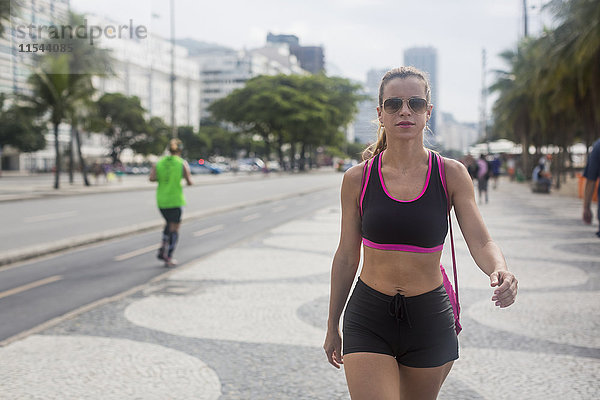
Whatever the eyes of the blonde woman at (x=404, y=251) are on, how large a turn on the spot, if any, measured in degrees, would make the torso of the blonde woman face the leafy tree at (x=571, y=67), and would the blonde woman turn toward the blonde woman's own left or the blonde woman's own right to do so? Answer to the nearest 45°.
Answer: approximately 180°

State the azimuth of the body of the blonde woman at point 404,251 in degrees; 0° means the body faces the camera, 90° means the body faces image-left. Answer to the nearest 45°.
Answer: approximately 0°

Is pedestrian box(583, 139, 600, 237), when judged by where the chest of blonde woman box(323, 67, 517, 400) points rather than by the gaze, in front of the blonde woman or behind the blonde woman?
behind

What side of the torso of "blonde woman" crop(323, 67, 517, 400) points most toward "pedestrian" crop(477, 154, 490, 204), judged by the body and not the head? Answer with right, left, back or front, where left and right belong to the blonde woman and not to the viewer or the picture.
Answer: back

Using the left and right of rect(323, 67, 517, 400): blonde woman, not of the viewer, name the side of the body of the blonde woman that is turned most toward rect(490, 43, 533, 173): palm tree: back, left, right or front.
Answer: back

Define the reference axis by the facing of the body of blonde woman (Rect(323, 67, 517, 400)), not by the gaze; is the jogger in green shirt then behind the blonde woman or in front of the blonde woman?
behind

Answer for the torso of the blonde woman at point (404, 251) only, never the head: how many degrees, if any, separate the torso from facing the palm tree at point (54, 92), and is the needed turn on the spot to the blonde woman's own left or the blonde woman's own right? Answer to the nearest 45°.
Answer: approximately 135° to the blonde woman's own right
